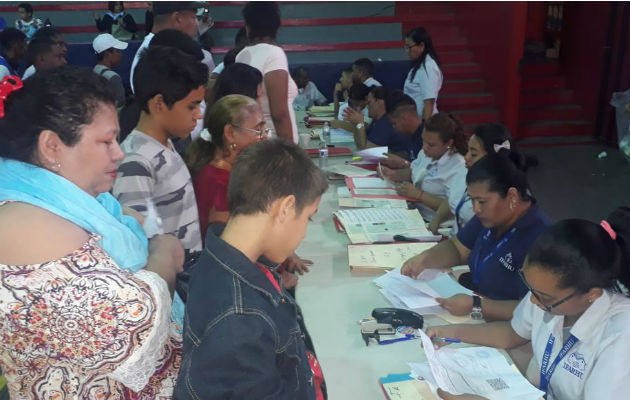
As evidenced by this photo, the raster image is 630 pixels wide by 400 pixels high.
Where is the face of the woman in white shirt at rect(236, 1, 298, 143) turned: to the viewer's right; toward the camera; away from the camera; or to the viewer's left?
away from the camera

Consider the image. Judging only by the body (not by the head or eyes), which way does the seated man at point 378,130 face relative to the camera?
to the viewer's left

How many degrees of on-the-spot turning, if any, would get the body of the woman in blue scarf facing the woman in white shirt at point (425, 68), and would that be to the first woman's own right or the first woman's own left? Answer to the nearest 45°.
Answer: approximately 45° to the first woman's own left

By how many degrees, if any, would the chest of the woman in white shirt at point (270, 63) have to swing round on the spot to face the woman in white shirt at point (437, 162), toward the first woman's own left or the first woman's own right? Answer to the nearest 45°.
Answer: approximately 45° to the first woman's own right

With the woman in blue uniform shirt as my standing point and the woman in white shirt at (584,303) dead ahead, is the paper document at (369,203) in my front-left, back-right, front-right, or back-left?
back-right

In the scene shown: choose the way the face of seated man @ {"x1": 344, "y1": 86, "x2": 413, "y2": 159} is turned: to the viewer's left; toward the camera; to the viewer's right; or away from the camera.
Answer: to the viewer's left

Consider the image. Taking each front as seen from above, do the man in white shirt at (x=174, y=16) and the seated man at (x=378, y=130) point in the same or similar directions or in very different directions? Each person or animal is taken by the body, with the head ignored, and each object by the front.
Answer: very different directions

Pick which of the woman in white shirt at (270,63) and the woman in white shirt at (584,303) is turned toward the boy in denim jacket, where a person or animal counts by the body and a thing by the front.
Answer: the woman in white shirt at (584,303)
